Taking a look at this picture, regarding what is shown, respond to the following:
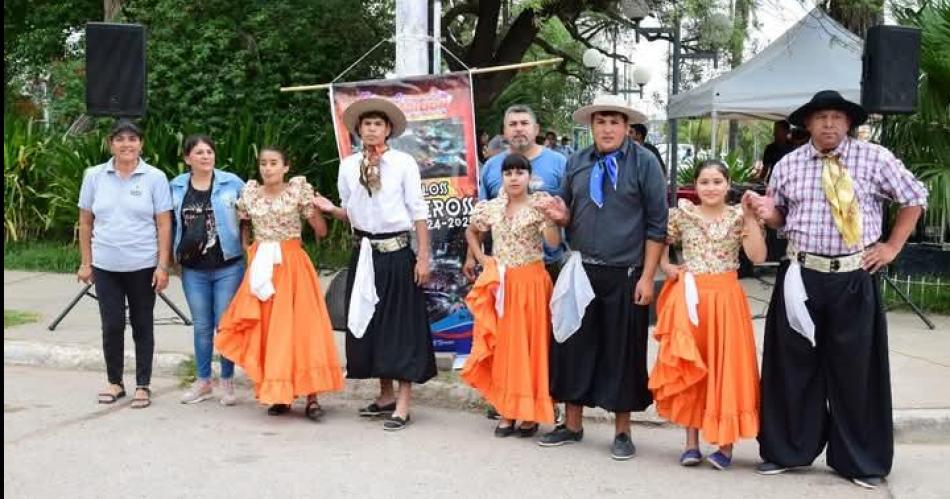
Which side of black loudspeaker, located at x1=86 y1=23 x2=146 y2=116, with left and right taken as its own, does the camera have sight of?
front

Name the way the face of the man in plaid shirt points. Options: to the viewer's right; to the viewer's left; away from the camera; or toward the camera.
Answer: toward the camera

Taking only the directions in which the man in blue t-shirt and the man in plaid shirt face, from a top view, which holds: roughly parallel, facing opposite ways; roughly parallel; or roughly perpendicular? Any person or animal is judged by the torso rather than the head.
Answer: roughly parallel

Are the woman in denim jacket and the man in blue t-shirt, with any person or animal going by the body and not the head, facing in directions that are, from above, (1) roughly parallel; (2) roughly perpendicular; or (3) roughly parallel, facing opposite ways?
roughly parallel

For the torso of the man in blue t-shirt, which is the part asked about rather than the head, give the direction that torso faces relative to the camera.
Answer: toward the camera

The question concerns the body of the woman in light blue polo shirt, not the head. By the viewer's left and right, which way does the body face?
facing the viewer

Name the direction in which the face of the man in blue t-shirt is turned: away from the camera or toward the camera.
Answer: toward the camera

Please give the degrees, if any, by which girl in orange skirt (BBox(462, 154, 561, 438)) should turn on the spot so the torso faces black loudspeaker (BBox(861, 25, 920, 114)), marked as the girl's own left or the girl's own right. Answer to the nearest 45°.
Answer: approximately 135° to the girl's own left

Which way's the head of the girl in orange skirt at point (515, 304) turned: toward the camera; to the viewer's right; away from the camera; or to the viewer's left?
toward the camera

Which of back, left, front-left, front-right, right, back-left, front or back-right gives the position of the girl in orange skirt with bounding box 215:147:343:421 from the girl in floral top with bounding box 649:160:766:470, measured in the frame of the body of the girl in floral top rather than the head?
right
